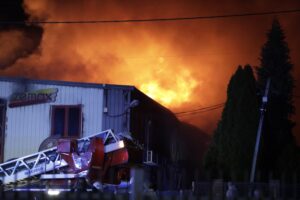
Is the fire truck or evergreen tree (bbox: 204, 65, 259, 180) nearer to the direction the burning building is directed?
the fire truck

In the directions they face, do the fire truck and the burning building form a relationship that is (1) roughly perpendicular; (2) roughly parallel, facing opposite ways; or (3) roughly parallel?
roughly perpendicular

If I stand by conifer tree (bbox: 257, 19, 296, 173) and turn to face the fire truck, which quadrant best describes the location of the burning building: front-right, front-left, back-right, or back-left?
front-right

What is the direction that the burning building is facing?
toward the camera

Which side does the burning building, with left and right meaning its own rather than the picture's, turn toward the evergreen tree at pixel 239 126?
left

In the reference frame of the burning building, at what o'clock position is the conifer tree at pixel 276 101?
The conifer tree is roughly at 8 o'clock from the burning building.

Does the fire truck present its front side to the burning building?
no

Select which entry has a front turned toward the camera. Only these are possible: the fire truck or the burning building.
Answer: the burning building

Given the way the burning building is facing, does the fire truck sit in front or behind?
in front
